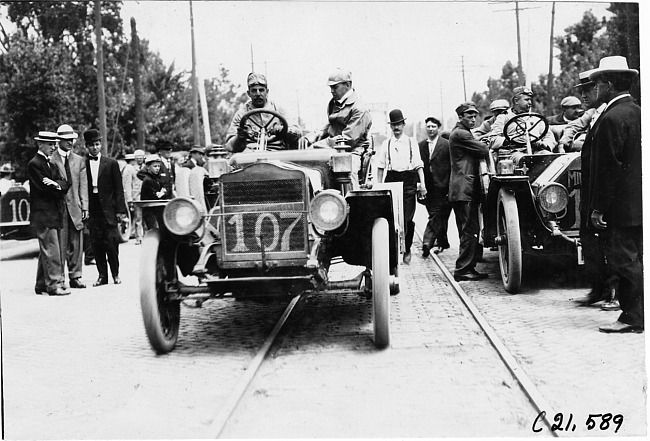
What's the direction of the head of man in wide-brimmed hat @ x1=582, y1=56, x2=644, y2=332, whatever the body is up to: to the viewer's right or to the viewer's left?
to the viewer's left

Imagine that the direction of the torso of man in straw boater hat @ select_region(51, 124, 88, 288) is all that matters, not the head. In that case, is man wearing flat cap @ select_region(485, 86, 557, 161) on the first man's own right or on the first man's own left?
on the first man's own left

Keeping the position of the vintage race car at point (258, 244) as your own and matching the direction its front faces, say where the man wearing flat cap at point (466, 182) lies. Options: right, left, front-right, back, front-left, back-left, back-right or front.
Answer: back-left

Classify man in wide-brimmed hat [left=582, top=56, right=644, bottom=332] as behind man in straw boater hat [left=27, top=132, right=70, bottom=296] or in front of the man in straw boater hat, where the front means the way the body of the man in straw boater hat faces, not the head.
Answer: in front

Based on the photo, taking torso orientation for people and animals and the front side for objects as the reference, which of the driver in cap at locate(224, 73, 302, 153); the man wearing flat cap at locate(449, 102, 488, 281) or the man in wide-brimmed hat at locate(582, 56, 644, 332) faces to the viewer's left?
the man in wide-brimmed hat

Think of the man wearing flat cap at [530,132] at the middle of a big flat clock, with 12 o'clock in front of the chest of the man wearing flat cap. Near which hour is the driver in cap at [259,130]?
The driver in cap is roughly at 3 o'clock from the man wearing flat cap.

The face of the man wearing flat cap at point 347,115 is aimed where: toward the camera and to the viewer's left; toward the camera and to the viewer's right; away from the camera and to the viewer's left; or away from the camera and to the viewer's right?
toward the camera and to the viewer's left

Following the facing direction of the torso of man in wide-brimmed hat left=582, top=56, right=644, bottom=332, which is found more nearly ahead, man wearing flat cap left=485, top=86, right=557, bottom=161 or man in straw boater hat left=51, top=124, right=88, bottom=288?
the man in straw boater hat

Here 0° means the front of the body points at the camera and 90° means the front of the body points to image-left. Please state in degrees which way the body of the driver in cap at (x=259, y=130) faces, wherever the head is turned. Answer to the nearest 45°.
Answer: approximately 0°

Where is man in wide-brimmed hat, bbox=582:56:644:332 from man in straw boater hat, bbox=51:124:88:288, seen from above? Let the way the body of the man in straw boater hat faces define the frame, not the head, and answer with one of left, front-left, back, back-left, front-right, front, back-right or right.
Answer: front-left
